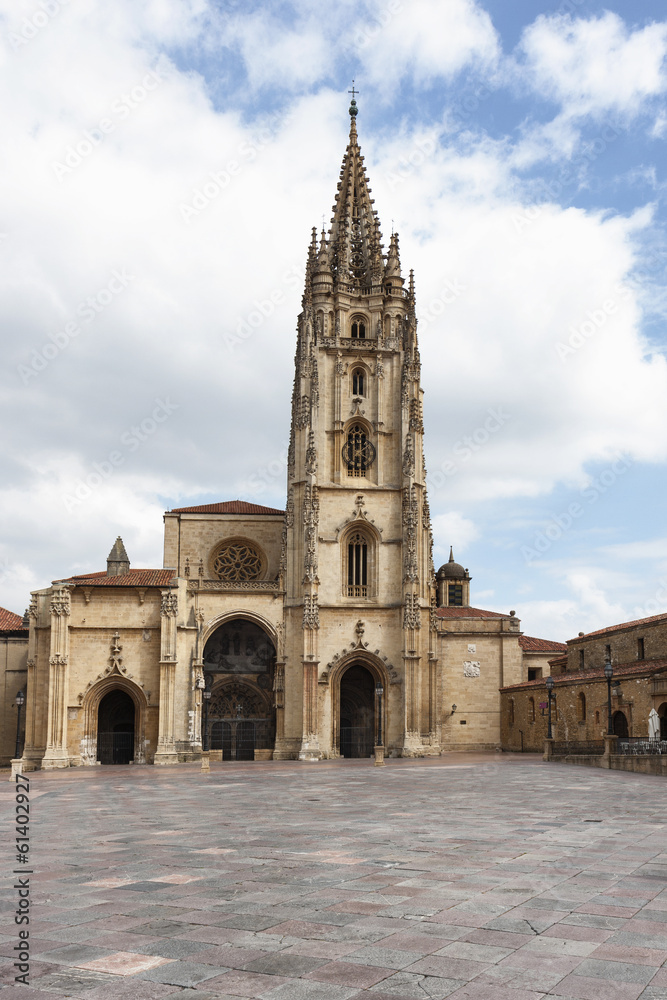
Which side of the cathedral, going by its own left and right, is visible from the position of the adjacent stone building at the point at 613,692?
left

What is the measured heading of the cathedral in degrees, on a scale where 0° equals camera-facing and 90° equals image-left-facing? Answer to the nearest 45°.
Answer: approximately 0°

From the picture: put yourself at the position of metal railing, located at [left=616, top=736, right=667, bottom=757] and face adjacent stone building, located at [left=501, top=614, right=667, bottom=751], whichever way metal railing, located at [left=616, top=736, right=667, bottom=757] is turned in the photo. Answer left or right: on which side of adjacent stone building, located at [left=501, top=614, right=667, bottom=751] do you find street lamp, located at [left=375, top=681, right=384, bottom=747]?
left

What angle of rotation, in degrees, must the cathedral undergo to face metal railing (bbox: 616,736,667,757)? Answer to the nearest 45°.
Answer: approximately 45° to its left

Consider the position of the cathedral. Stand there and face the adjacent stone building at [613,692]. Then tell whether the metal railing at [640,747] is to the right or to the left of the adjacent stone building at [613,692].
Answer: right
